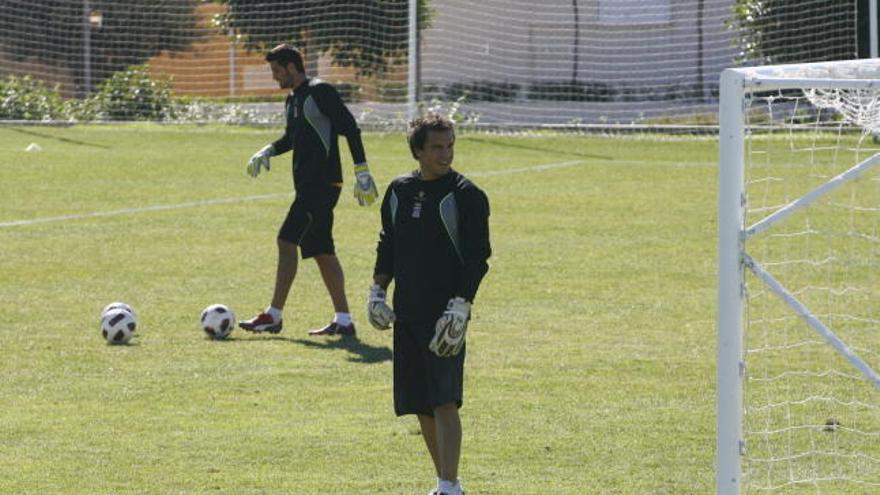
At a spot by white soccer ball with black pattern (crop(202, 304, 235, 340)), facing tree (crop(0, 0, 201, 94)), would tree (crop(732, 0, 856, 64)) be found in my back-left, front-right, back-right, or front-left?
front-right

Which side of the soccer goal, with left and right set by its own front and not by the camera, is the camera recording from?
left

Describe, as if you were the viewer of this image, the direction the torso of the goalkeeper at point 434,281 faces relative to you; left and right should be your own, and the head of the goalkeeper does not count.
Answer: facing the viewer and to the left of the viewer

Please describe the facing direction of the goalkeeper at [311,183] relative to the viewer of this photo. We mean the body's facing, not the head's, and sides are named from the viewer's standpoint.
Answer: facing to the left of the viewer

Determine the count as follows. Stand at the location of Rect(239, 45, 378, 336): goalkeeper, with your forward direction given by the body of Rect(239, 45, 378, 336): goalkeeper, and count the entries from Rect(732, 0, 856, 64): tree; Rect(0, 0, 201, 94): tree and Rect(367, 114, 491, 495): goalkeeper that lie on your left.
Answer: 1

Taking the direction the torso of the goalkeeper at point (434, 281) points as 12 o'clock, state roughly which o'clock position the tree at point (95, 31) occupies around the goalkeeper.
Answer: The tree is roughly at 4 o'clock from the goalkeeper.

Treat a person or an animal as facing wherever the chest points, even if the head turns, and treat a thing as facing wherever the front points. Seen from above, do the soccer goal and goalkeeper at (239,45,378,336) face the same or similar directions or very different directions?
same or similar directions

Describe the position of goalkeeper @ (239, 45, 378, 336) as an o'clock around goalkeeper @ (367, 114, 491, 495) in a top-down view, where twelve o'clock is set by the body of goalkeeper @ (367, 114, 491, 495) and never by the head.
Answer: goalkeeper @ (239, 45, 378, 336) is roughly at 4 o'clock from goalkeeper @ (367, 114, 491, 495).

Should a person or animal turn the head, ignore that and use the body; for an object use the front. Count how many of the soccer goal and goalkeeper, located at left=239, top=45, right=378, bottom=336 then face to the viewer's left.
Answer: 2

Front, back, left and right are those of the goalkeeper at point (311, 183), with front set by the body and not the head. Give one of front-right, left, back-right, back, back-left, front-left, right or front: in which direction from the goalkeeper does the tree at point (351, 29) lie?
right

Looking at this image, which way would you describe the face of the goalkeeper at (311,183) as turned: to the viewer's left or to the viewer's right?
to the viewer's left

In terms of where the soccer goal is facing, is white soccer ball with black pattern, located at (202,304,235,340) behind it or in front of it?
in front

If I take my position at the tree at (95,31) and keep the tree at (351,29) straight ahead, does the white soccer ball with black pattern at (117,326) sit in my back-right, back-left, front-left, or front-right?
front-right

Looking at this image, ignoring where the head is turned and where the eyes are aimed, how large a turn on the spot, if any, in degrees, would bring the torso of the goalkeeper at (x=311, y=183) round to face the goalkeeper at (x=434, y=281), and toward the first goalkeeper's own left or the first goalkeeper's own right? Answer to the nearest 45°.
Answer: approximately 90° to the first goalkeeper's own left

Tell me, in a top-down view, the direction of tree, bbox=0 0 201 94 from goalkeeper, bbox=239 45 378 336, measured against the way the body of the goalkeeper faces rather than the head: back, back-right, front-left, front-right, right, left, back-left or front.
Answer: right

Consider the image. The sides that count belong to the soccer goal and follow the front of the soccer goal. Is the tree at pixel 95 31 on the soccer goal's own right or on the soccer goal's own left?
on the soccer goal's own right

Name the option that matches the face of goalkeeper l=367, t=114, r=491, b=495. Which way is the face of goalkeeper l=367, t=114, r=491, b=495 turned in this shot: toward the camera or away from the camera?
toward the camera
